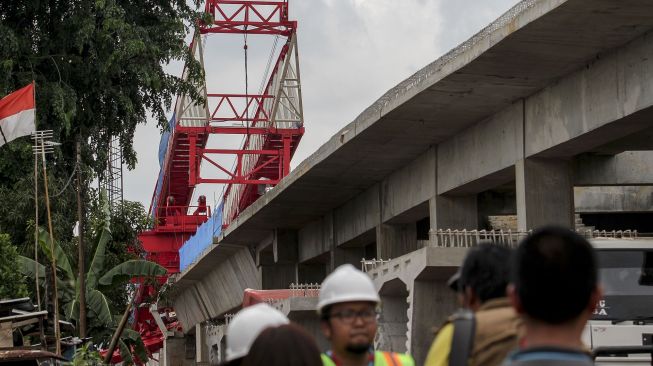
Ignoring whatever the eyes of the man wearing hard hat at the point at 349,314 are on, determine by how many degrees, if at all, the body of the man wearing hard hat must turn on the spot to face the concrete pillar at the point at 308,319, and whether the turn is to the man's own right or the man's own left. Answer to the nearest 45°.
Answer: approximately 135° to the man's own left

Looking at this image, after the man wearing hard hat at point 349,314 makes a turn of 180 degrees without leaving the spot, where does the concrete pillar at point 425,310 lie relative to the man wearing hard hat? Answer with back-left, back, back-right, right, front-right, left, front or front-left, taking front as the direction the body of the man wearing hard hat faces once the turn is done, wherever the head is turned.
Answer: front-right

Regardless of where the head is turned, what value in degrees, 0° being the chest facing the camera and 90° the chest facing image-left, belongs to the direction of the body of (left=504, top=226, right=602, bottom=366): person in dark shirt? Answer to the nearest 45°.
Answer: approximately 180°

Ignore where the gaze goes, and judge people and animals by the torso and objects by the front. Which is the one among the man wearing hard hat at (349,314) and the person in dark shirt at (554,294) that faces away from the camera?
the person in dark shirt

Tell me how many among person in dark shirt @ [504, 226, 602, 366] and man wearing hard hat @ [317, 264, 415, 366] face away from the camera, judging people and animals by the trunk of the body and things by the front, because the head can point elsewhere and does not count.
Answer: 1

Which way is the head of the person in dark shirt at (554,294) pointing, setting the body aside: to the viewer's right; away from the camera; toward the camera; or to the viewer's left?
away from the camera

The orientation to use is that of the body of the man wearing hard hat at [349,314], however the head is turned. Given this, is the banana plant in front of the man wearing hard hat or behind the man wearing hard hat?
behind

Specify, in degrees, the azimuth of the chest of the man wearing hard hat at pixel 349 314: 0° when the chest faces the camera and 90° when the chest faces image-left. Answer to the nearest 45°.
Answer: approximately 315°

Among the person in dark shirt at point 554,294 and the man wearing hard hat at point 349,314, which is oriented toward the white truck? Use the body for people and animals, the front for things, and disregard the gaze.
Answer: the person in dark shirt

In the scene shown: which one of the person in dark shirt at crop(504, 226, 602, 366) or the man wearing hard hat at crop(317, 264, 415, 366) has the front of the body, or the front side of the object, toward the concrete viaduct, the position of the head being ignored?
the person in dark shirt
